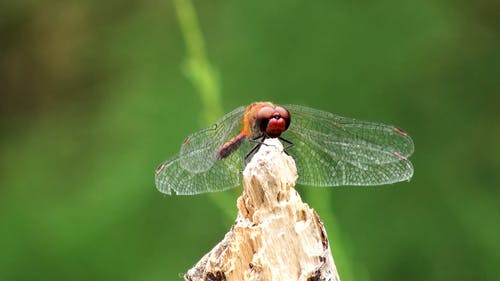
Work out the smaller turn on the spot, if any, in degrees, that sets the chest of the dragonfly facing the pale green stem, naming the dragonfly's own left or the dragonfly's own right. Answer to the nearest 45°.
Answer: approximately 180°
